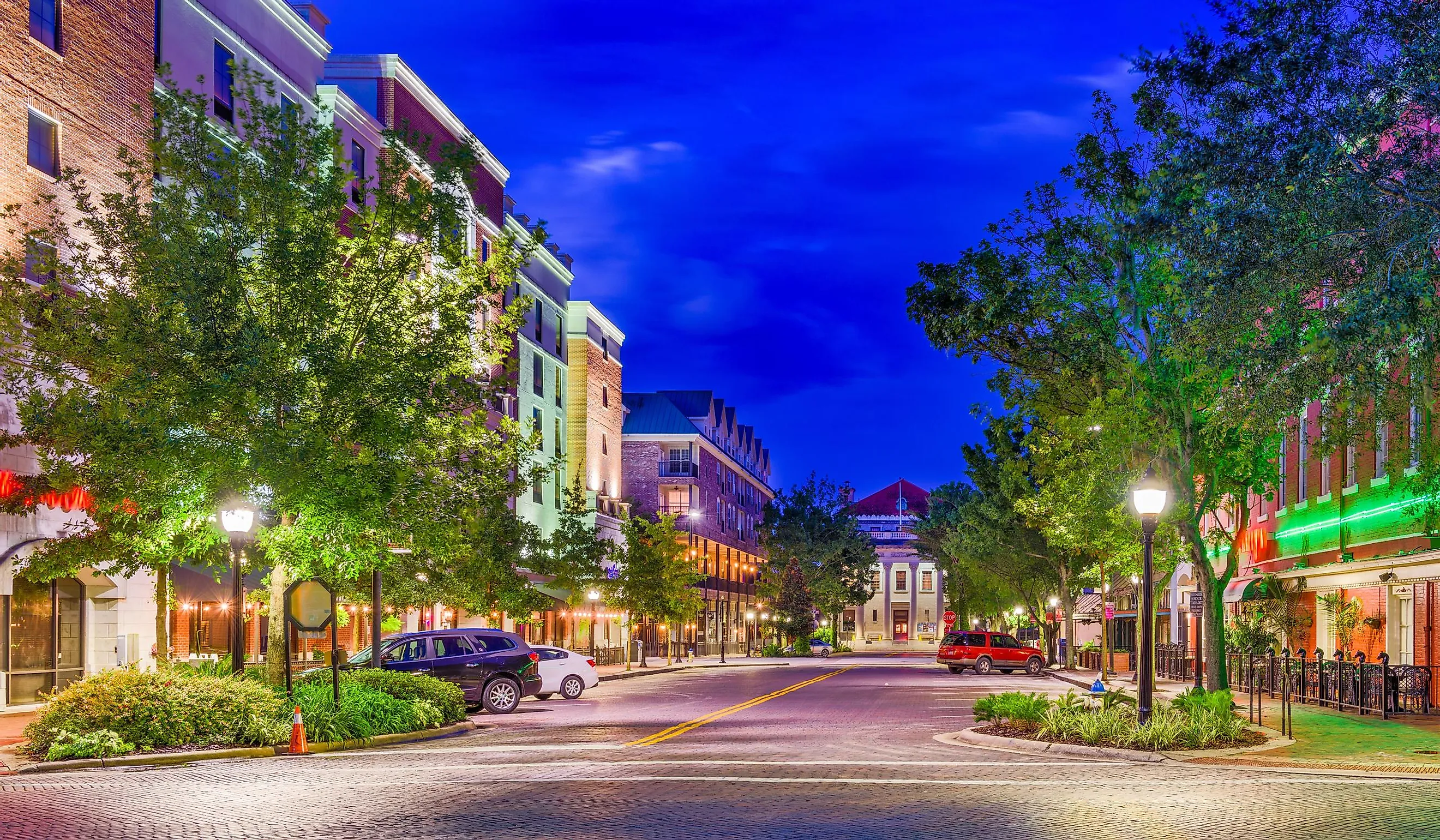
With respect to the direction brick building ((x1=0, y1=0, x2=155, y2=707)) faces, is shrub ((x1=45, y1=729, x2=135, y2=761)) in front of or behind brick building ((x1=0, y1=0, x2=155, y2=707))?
in front

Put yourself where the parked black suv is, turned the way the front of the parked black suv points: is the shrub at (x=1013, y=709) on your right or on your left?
on your left

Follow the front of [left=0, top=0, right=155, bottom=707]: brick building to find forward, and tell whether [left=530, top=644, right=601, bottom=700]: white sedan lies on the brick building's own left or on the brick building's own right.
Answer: on the brick building's own left

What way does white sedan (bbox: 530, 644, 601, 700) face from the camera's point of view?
to the viewer's left

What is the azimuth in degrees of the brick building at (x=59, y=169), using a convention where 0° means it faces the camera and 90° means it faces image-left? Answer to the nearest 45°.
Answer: approximately 315°

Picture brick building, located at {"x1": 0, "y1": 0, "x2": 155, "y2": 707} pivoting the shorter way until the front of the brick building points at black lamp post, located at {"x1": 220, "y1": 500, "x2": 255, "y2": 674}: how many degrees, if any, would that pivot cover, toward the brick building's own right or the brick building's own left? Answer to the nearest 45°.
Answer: approximately 45° to the brick building's own right

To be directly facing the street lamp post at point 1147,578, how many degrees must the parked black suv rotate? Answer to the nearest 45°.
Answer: approximately 135° to its left

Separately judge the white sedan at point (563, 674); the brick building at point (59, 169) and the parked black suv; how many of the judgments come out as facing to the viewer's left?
2

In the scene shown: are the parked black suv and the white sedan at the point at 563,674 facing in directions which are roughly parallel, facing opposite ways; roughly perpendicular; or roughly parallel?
roughly parallel

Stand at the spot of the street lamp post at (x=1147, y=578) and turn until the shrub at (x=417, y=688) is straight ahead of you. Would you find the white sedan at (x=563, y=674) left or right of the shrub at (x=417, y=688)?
right
